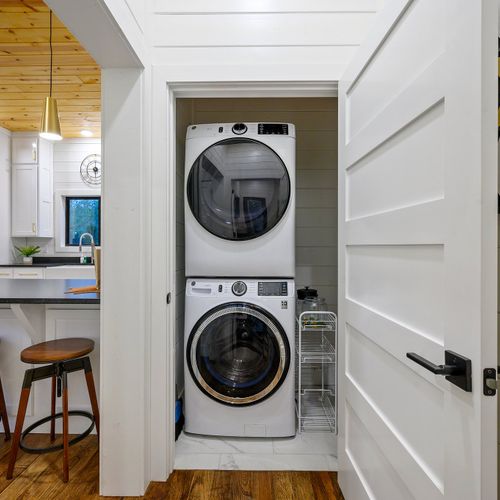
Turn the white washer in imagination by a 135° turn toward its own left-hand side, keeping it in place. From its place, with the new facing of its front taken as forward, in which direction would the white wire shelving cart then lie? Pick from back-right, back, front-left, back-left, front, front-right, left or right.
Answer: front

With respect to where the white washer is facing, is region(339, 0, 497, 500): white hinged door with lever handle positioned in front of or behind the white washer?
in front

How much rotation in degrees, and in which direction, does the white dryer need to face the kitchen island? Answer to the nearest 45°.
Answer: approximately 90° to its right

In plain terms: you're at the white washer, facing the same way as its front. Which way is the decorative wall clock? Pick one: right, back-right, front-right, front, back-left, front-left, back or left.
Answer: back-right

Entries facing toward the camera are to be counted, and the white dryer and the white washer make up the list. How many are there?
2

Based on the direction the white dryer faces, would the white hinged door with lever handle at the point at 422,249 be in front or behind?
in front

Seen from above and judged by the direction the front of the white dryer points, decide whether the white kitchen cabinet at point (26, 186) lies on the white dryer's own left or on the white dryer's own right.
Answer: on the white dryer's own right

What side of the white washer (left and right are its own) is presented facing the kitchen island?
right

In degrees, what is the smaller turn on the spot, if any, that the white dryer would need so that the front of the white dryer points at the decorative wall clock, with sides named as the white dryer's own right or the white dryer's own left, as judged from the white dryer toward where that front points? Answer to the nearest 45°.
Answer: approximately 135° to the white dryer's own right

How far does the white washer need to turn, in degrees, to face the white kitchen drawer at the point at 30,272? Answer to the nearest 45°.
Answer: approximately 135° to its right

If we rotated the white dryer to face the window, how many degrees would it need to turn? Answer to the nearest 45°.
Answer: approximately 135° to its right

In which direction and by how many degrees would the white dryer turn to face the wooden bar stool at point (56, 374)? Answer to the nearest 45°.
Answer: approximately 90° to its right
